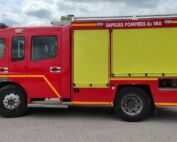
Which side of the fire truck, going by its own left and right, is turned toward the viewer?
left
